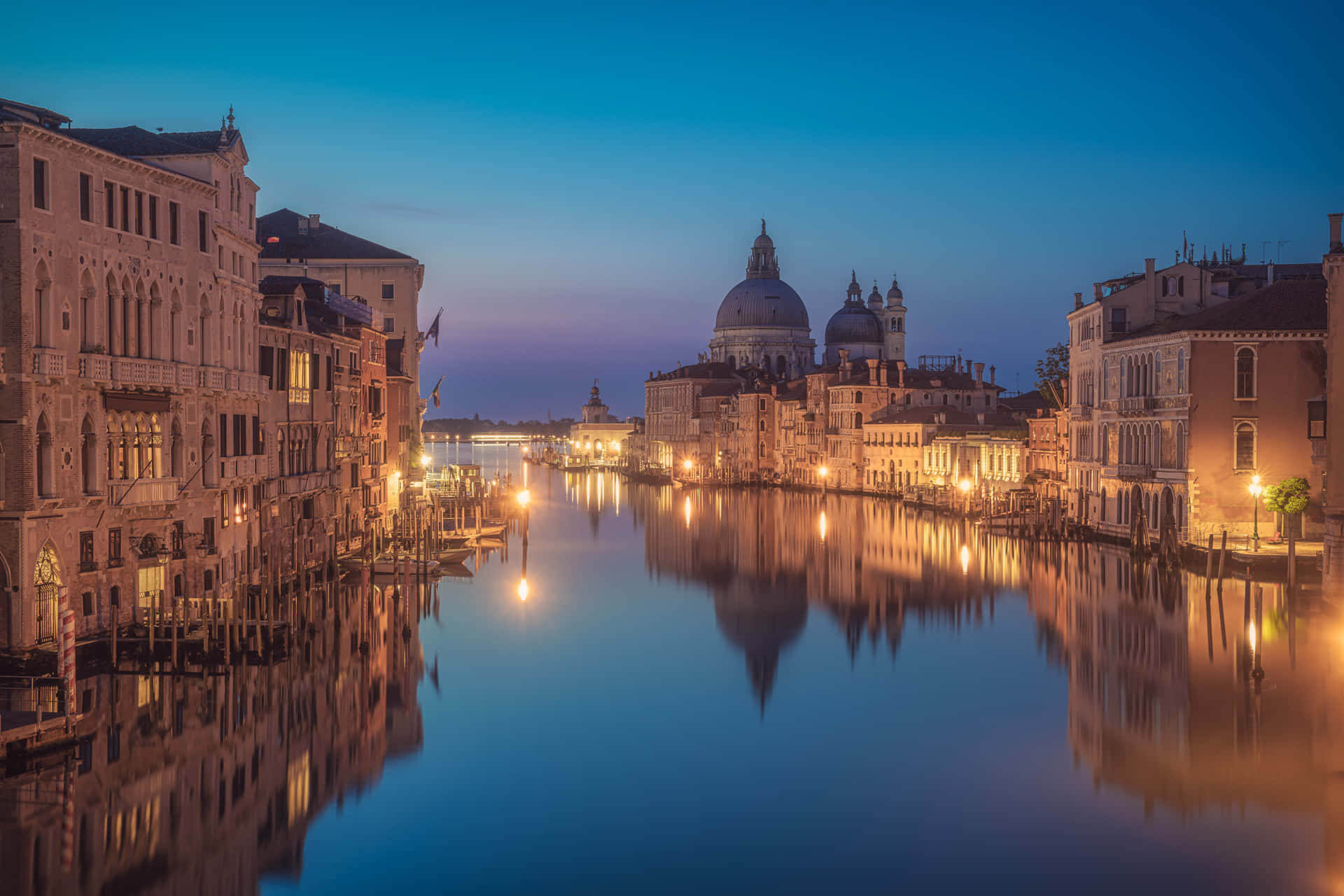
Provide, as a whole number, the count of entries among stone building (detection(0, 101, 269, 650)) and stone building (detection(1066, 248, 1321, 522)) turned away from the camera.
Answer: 0

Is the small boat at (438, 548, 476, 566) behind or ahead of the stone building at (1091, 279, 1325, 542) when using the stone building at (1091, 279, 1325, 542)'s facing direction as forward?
ahead

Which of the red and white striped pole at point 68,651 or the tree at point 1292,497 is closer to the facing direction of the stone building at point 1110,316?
the red and white striped pole

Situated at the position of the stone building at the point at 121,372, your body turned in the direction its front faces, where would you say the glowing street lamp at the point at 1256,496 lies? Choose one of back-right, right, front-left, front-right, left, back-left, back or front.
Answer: front-left

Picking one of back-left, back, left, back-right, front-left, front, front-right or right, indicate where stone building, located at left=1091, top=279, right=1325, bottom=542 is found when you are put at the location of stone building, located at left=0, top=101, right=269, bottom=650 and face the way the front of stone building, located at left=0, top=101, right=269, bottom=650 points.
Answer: front-left

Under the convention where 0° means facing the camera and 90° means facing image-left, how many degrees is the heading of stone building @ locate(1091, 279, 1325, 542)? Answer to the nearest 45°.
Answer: approximately 45°

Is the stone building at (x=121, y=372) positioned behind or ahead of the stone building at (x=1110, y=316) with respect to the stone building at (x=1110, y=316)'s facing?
ahead

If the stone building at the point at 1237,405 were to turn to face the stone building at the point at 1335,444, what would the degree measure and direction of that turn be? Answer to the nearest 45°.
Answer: approximately 45° to its left

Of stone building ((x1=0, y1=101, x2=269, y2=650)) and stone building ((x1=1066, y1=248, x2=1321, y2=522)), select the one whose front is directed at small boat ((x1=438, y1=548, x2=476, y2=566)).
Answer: stone building ((x1=1066, y1=248, x2=1321, y2=522))
